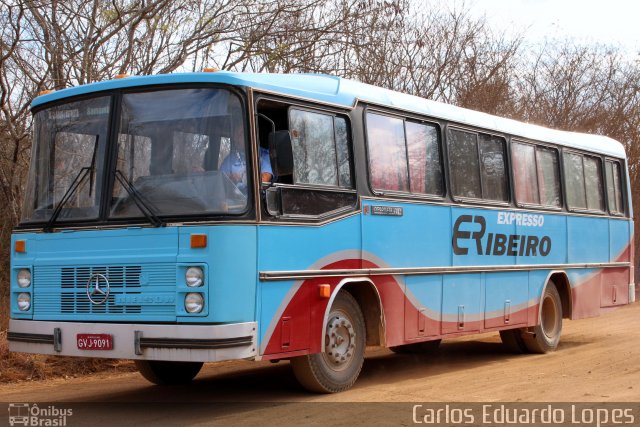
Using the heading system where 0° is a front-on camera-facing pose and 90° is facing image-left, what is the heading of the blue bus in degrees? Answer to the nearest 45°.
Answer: approximately 45°
